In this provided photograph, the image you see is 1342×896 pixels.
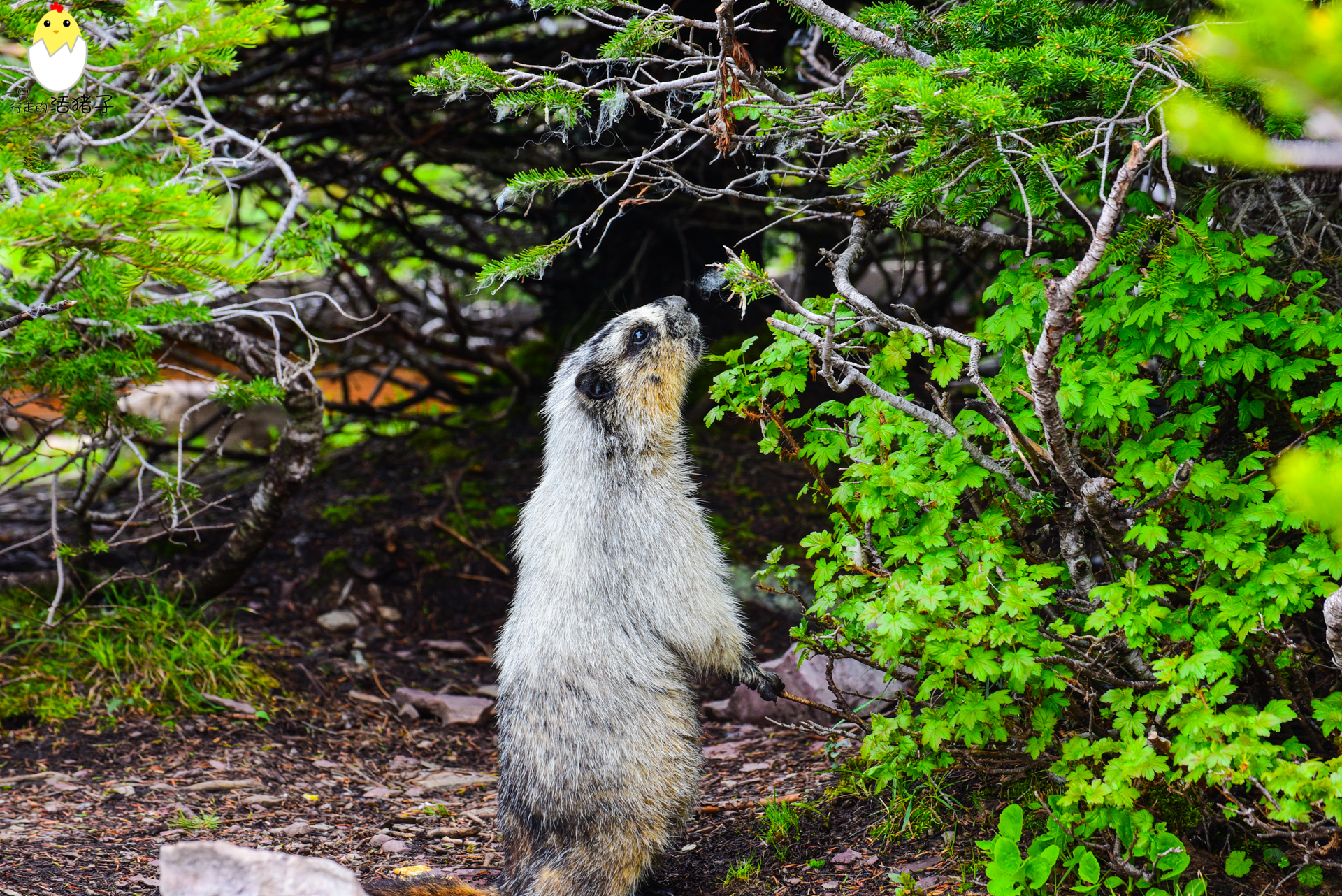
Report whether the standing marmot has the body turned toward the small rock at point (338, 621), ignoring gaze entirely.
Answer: no

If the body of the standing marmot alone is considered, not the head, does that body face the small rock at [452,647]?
no

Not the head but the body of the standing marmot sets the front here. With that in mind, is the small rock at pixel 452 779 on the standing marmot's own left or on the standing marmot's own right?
on the standing marmot's own left

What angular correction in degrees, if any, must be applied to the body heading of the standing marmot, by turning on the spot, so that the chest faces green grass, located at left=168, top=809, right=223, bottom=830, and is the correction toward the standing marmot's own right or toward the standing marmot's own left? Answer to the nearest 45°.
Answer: approximately 180°

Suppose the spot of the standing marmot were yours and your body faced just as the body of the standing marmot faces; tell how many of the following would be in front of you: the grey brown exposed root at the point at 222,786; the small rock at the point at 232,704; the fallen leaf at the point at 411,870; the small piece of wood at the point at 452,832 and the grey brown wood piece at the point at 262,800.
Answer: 0

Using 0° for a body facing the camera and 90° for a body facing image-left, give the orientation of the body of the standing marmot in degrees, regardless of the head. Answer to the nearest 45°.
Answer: approximately 270°

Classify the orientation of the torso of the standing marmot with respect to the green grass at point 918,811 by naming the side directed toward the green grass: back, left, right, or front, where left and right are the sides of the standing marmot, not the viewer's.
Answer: front

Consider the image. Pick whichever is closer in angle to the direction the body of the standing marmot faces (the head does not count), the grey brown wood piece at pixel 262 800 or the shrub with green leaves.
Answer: the shrub with green leaves

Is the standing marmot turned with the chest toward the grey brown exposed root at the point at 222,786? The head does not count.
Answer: no
